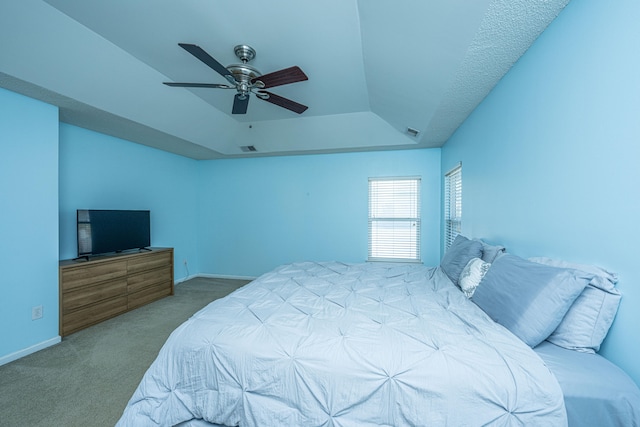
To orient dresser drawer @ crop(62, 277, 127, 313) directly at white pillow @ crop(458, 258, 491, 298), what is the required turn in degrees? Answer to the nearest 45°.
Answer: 0° — it already faces it

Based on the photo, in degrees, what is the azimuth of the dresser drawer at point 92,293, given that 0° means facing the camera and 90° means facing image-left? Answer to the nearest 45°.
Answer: approximately 315°

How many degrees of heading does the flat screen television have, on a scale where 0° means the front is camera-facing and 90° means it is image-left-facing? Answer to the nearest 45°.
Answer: approximately 315°

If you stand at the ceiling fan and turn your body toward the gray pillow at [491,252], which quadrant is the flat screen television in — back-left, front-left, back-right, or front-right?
back-left

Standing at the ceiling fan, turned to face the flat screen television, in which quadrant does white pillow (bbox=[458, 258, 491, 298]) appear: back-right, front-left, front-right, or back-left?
back-right

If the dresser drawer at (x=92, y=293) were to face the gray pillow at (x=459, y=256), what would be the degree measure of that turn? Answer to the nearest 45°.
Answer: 0° — it already faces it

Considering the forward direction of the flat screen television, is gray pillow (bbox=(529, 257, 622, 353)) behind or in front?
in front

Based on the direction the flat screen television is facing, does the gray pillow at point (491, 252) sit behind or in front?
in front

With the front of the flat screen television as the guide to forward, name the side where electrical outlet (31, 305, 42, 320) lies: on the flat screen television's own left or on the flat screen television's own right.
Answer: on the flat screen television's own right

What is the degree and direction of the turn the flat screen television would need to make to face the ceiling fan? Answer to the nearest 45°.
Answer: approximately 45° to its right
